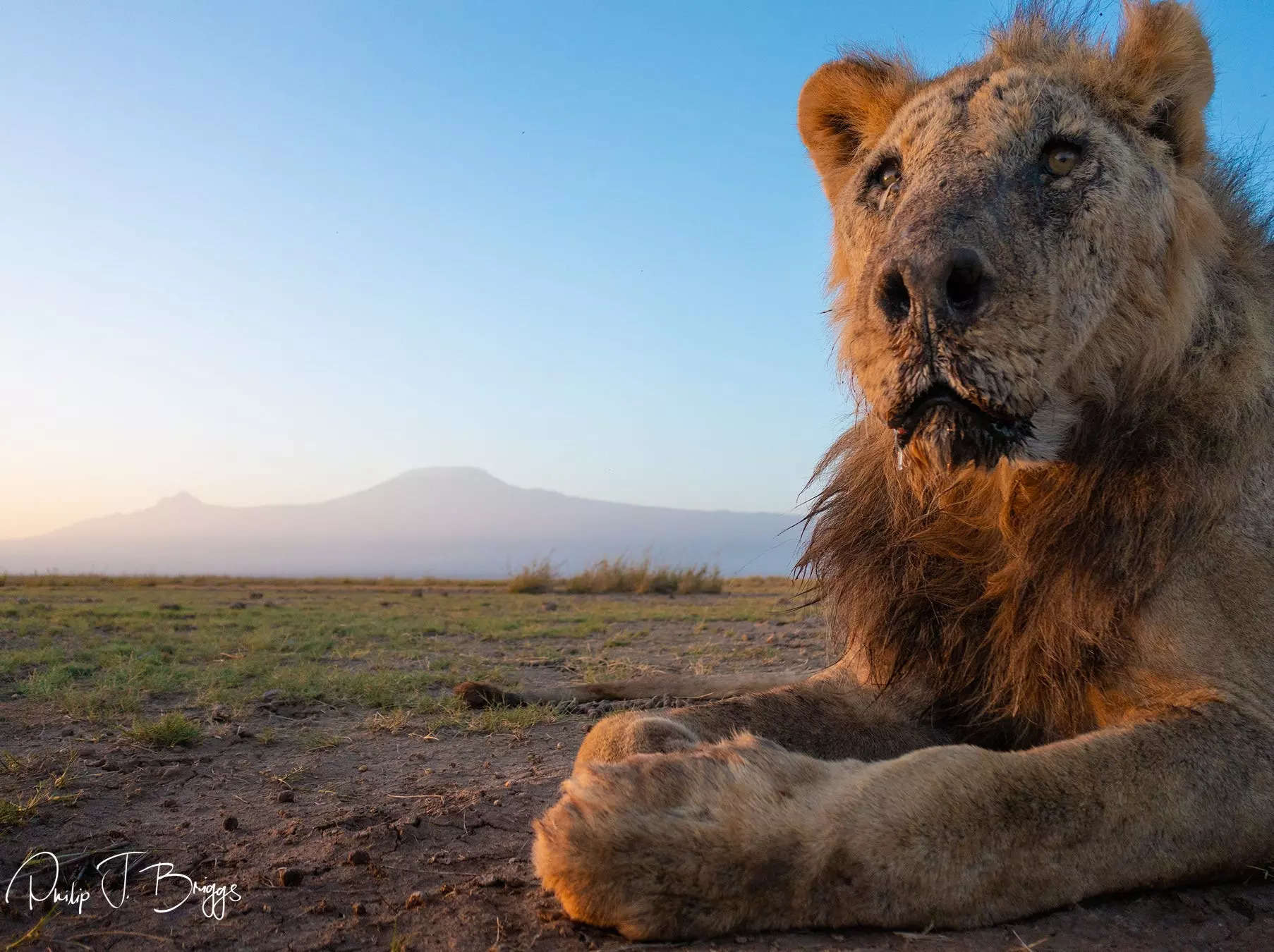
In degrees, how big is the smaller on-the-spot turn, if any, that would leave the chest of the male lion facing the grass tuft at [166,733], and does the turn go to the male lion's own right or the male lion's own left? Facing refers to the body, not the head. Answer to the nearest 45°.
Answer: approximately 45° to the male lion's own right

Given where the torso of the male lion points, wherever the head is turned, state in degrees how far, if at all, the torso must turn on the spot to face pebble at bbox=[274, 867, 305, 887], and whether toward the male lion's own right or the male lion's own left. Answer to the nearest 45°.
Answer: approximately 45° to the male lion's own right

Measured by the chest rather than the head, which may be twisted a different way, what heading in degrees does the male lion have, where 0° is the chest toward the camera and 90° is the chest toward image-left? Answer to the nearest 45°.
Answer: approximately 45°

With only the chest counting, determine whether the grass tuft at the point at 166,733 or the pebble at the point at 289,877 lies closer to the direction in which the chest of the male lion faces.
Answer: the pebble

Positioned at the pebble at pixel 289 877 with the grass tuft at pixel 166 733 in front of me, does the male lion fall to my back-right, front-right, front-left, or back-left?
back-right
